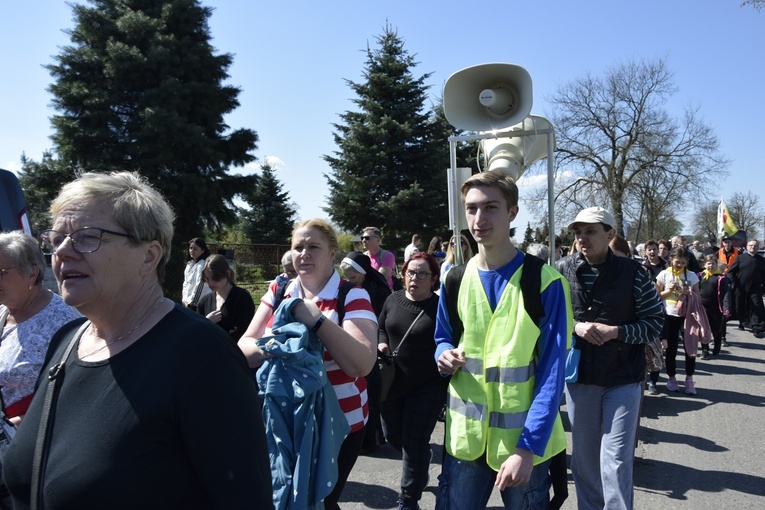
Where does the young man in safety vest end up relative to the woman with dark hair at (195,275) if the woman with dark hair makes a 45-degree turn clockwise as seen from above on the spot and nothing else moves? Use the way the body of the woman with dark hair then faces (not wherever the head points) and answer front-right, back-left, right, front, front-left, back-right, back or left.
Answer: left

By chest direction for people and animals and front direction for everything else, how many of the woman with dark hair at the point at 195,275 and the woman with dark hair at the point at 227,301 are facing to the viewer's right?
0

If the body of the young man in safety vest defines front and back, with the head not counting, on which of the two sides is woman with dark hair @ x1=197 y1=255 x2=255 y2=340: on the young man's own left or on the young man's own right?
on the young man's own right

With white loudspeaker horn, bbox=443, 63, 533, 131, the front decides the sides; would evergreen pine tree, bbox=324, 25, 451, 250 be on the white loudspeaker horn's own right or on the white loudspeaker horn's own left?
on the white loudspeaker horn's own right

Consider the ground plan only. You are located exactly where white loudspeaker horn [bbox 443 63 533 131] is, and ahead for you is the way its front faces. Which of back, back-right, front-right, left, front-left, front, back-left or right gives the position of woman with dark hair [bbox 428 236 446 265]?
back-right

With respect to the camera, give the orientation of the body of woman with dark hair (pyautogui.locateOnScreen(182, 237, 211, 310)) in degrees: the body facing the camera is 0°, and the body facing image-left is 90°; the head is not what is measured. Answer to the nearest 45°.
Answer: approximately 45°

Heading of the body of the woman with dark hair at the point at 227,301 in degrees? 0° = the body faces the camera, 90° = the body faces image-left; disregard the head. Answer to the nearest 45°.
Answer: approximately 45°

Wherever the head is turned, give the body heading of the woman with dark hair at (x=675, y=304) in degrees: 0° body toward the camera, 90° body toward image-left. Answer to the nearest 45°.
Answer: approximately 0°
